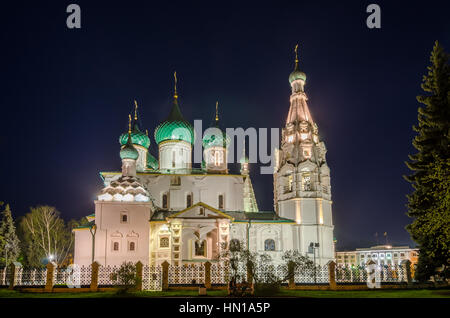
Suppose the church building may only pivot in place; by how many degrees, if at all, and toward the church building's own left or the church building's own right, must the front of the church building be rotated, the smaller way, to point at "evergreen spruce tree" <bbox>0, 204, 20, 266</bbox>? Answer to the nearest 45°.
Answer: approximately 90° to the church building's own right

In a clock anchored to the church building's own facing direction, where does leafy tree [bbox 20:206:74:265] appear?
The leafy tree is roughly at 4 o'clock from the church building.

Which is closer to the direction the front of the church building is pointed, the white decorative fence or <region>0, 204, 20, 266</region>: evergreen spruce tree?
the white decorative fence

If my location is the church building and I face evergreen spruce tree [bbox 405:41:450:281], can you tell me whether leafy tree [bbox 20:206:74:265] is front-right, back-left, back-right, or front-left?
back-right

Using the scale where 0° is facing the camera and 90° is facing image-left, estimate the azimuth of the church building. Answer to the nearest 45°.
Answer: approximately 0°

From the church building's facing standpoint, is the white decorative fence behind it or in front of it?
in front
